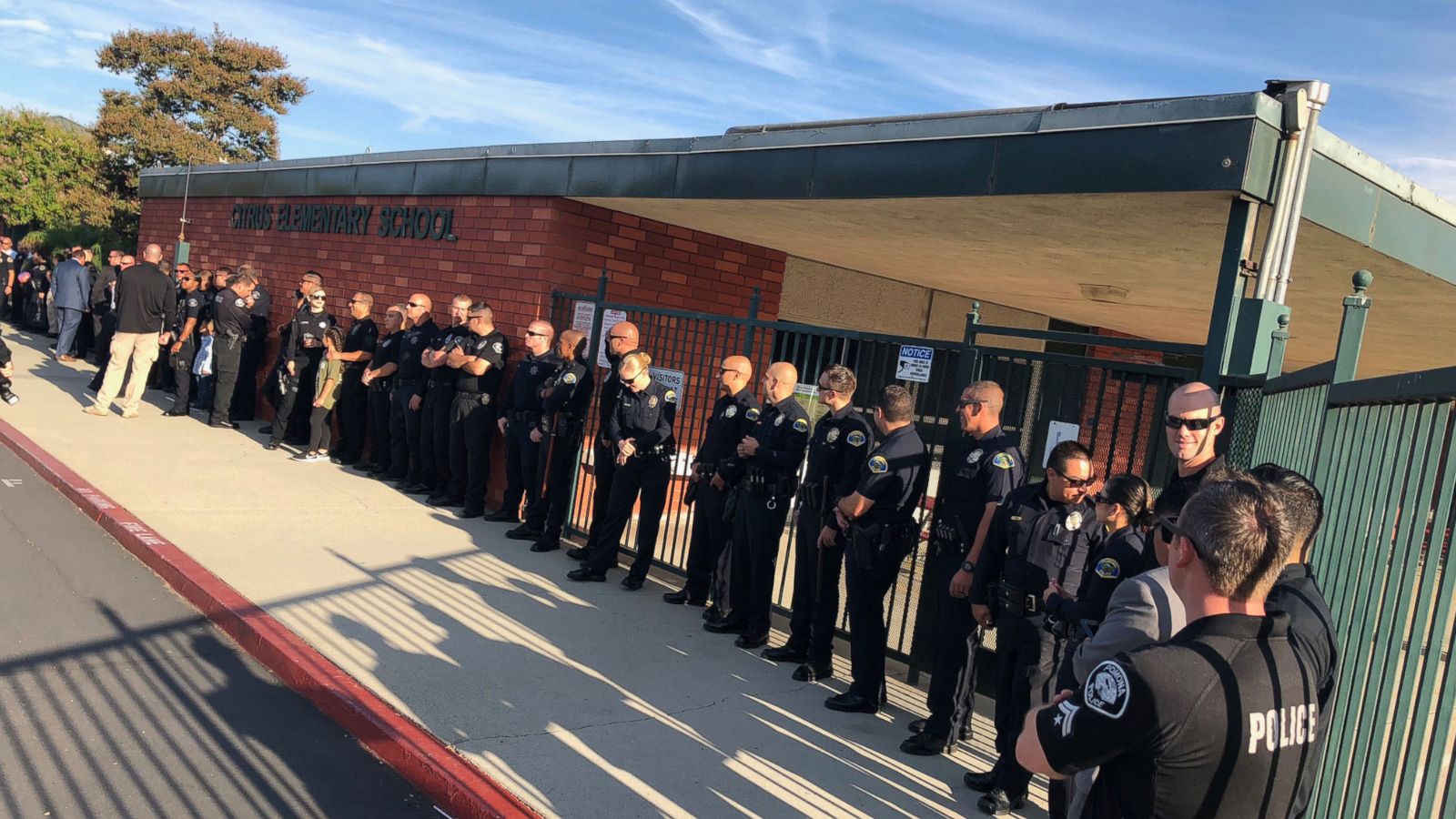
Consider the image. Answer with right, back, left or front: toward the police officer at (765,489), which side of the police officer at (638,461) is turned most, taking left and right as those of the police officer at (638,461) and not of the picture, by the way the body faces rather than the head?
left

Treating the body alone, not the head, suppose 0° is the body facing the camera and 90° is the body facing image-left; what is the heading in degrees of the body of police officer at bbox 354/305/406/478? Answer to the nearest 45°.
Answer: approximately 90°

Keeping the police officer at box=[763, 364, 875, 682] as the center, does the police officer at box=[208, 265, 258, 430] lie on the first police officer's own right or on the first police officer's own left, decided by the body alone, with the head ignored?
on the first police officer's own right

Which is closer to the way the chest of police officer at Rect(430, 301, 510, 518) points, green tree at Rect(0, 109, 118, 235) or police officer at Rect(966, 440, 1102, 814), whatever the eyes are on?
the police officer

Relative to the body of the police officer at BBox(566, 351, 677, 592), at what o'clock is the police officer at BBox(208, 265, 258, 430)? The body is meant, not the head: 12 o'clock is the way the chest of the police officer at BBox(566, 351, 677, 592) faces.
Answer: the police officer at BBox(208, 265, 258, 430) is roughly at 3 o'clock from the police officer at BBox(566, 351, 677, 592).

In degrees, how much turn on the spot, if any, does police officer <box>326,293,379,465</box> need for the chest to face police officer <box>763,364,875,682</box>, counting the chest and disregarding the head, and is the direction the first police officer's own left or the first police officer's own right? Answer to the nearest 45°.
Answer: approximately 135° to the first police officer's own left

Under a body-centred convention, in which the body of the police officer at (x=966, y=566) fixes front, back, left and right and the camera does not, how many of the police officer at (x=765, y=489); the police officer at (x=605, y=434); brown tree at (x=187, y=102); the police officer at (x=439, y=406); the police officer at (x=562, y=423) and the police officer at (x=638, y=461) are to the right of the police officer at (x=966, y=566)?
6

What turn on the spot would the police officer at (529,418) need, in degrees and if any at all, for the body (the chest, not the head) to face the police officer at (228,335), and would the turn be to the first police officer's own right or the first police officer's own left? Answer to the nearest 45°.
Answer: approximately 90° to the first police officer's own right

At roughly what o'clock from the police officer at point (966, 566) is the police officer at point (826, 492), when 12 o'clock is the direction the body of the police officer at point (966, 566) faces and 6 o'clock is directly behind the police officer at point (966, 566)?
the police officer at point (826, 492) is roughly at 3 o'clock from the police officer at point (966, 566).

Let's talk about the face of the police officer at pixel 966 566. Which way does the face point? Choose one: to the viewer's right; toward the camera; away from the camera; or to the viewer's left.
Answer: to the viewer's left
